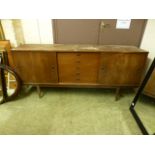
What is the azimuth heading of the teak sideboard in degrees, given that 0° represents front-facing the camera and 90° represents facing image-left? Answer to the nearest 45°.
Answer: approximately 0°
